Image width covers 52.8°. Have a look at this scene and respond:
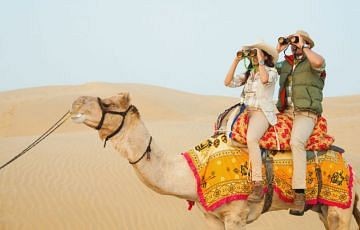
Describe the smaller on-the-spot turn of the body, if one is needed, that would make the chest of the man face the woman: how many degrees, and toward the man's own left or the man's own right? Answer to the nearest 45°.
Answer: approximately 45° to the man's own right

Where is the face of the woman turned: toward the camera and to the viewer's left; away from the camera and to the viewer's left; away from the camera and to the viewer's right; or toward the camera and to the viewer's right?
toward the camera and to the viewer's left

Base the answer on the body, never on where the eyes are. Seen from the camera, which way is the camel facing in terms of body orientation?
to the viewer's left

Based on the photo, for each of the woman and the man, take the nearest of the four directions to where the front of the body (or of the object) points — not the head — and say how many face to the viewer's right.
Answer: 0

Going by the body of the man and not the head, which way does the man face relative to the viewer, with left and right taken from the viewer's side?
facing the viewer and to the left of the viewer

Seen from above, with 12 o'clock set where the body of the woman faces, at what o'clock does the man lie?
The man is roughly at 7 o'clock from the woman.
